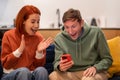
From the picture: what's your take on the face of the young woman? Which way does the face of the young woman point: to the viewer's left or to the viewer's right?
to the viewer's right

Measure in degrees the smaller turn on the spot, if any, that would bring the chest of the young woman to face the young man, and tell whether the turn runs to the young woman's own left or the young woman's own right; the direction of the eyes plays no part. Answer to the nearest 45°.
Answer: approximately 45° to the young woman's own left

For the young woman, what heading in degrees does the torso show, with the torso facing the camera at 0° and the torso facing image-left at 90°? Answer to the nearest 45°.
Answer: approximately 315°
